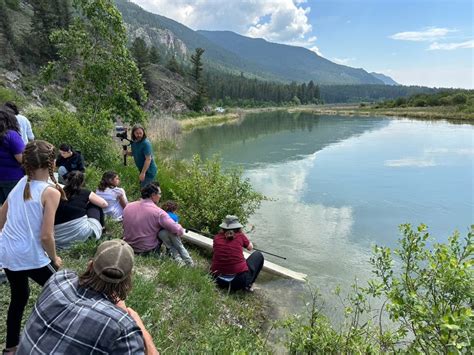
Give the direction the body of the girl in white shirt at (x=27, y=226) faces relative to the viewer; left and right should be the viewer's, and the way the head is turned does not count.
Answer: facing away from the viewer and to the right of the viewer

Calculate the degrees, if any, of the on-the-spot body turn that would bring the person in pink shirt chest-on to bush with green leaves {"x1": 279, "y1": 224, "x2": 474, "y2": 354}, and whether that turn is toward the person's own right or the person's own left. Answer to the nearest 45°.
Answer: approximately 90° to the person's own right

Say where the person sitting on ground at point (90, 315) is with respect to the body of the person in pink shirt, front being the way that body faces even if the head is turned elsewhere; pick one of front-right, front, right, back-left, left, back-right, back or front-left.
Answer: back-right

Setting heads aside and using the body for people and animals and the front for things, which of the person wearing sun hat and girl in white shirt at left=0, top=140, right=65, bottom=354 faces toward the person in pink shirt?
the girl in white shirt

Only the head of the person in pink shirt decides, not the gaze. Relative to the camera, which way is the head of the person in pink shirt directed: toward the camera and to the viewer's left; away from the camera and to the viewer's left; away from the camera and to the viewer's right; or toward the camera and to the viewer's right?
away from the camera and to the viewer's right

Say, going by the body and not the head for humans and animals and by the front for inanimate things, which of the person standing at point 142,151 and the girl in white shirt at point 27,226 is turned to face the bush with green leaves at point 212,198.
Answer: the girl in white shirt

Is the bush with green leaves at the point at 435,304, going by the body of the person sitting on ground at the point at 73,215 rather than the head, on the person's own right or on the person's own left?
on the person's own right

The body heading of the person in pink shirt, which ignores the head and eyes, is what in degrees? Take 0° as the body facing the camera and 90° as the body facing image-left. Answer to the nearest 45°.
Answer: approximately 225°

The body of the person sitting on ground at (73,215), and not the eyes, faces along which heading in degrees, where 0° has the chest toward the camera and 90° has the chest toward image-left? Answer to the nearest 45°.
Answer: approximately 225°
